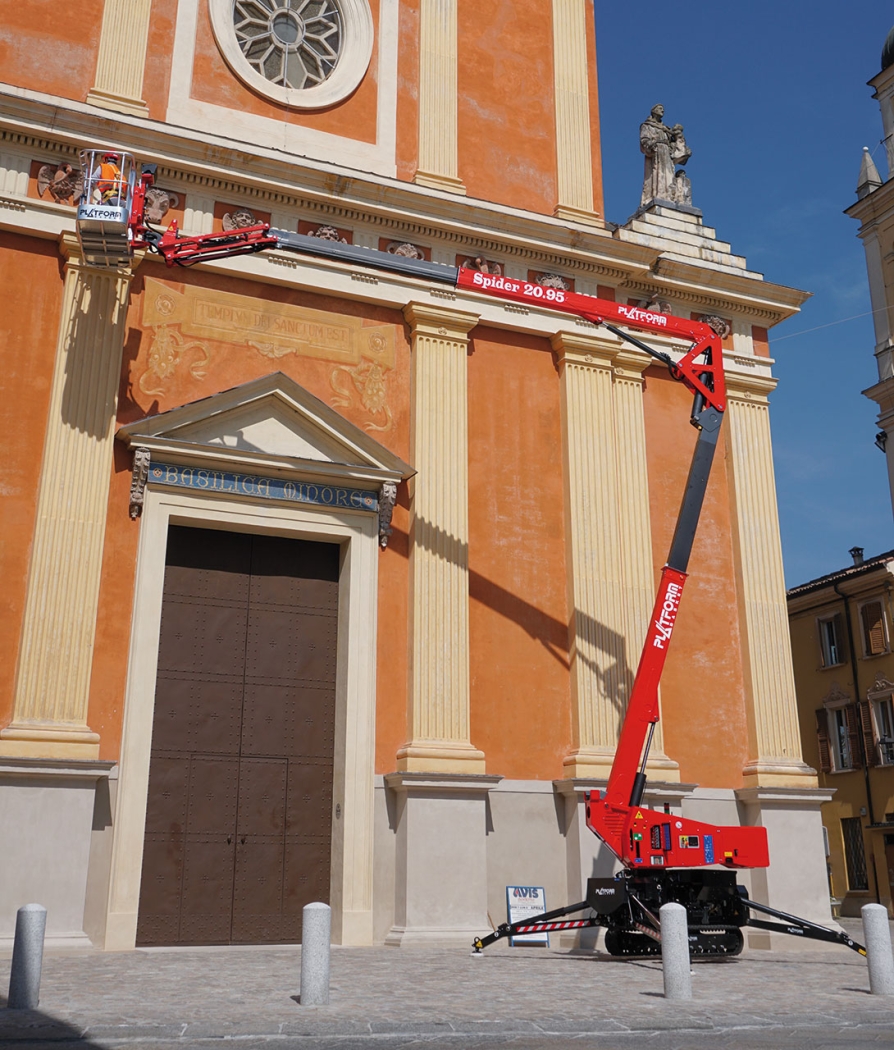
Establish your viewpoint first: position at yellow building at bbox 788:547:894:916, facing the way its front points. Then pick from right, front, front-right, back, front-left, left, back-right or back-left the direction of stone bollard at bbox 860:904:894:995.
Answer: front-left

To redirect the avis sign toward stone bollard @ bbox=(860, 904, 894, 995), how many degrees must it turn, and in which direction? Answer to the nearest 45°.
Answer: approximately 45° to its left

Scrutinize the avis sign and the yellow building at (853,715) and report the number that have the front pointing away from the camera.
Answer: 0

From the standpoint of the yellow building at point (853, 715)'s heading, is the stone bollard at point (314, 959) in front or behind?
in front

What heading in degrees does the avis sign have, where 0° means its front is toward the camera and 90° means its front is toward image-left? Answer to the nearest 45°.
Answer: approximately 0°
